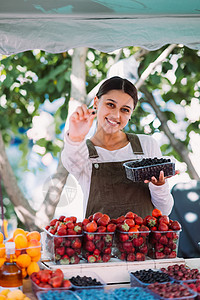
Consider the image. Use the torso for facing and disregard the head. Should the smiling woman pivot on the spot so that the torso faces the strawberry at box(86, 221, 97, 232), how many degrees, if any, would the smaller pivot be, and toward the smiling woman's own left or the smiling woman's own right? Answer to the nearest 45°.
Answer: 0° — they already face it

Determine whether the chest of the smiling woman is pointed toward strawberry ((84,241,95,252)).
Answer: yes

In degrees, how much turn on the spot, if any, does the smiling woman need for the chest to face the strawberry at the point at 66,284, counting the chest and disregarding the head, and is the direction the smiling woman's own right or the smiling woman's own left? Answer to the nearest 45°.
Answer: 0° — they already face it

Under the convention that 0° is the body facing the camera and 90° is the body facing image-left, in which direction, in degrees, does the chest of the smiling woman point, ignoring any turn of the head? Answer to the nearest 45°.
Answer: approximately 0°

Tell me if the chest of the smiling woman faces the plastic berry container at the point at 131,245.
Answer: yes

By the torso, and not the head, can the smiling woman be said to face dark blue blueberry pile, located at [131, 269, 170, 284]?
yes

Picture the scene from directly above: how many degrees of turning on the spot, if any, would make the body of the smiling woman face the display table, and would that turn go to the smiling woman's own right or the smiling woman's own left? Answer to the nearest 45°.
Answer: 0° — they already face it
